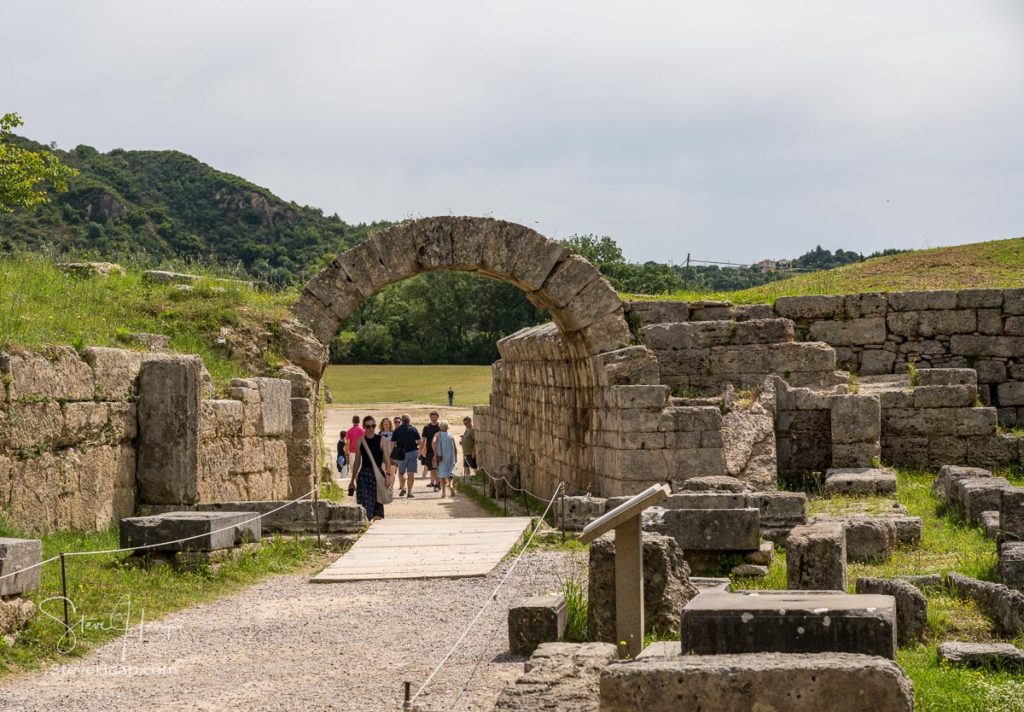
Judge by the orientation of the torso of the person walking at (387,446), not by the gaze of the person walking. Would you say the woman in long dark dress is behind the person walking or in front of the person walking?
in front

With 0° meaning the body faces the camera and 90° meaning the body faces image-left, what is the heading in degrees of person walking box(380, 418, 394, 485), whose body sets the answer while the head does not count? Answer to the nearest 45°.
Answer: approximately 0°

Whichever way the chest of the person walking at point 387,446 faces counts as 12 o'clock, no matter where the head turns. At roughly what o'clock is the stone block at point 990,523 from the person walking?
The stone block is roughly at 11 o'clock from the person walking.
